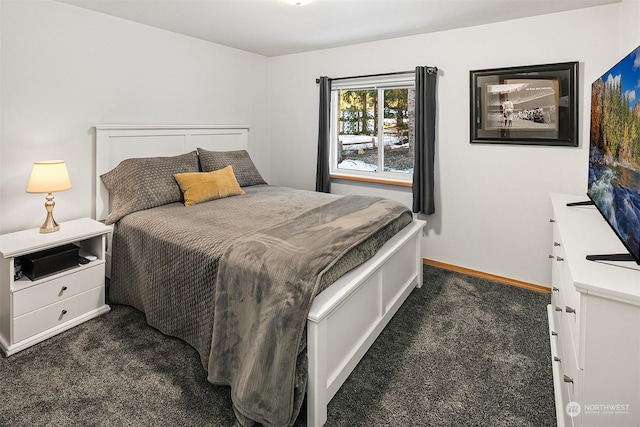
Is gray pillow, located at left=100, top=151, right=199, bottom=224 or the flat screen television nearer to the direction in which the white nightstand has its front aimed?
the flat screen television

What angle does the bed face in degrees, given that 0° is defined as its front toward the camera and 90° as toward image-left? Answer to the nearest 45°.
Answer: approximately 315°

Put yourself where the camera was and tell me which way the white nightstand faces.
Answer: facing the viewer and to the right of the viewer

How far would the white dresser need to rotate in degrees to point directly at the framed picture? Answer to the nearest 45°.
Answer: approximately 90° to its right

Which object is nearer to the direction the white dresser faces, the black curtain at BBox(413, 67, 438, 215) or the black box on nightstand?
the black box on nightstand

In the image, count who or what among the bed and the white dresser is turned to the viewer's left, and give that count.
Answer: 1

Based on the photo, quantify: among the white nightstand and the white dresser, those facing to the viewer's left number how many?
1

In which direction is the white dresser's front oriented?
to the viewer's left

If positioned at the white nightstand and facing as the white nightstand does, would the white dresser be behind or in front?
in front

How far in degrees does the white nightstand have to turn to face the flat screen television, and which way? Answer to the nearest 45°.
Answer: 0° — it already faces it

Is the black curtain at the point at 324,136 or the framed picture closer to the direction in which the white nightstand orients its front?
the framed picture
